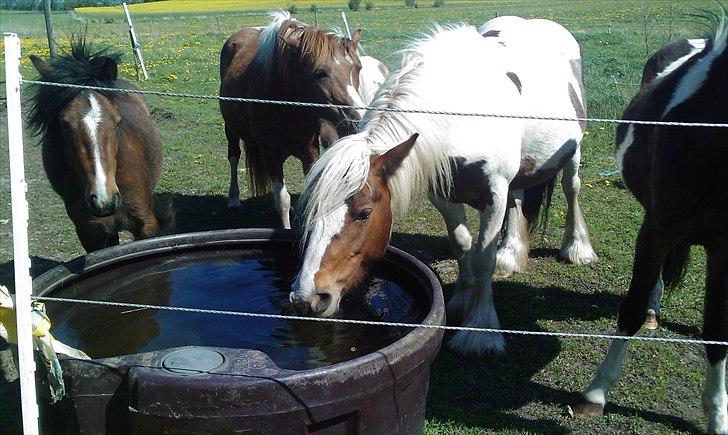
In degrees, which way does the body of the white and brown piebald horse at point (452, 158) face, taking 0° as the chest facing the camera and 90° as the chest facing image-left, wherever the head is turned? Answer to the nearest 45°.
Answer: approximately 45°

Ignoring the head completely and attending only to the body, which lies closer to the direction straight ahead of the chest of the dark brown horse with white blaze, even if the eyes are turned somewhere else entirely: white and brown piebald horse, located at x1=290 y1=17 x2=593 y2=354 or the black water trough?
the black water trough

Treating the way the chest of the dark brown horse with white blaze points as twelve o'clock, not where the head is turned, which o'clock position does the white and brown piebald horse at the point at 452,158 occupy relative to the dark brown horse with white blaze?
The white and brown piebald horse is roughly at 10 o'clock from the dark brown horse with white blaze.

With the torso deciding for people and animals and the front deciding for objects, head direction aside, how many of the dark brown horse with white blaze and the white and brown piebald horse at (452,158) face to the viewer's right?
0

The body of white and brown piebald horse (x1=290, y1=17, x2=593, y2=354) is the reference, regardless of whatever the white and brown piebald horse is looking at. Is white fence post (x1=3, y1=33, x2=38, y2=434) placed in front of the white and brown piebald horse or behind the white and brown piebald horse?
in front

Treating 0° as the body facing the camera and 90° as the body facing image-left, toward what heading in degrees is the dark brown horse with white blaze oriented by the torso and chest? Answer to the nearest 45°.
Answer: approximately 0°

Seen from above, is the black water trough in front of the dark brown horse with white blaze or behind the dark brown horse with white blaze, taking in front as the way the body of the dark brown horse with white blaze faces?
in front

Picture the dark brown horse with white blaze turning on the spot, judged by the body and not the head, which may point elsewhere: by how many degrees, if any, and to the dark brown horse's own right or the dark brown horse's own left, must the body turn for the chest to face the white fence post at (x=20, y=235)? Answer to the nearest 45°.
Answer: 0° — it already faces it

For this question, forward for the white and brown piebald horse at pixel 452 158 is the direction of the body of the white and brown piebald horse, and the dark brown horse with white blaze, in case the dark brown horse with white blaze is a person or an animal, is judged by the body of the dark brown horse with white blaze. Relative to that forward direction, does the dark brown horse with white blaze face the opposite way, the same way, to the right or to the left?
to the left
